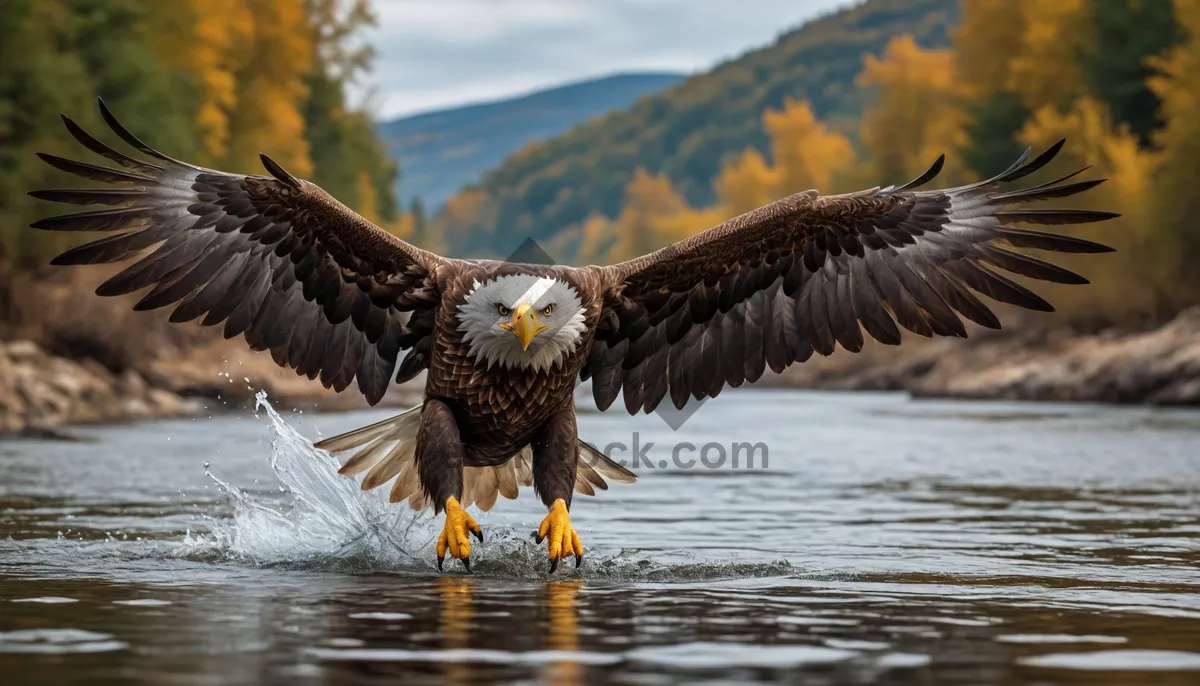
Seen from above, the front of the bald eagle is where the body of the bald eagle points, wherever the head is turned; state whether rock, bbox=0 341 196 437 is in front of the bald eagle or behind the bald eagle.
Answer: behind

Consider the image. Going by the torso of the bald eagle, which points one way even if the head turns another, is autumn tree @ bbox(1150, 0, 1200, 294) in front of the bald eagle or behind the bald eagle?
behind

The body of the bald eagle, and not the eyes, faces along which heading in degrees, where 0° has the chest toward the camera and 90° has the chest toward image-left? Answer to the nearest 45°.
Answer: approximately 0°

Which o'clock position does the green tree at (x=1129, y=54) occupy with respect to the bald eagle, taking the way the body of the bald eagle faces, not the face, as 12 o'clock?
The green tree is roughly at 7 o'clock from the bald eagle.
